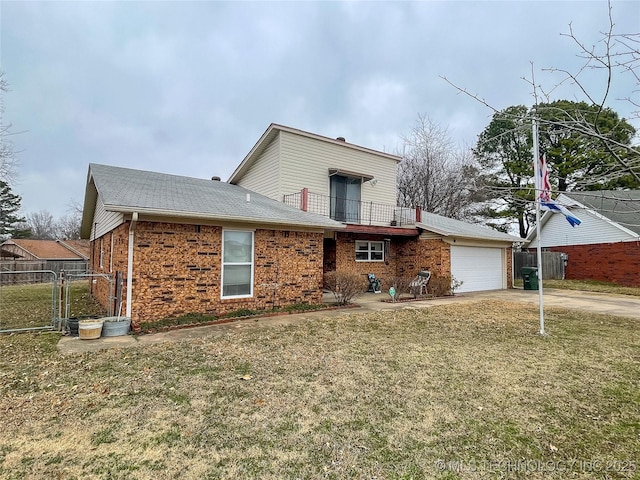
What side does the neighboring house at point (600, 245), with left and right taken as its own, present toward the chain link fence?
right

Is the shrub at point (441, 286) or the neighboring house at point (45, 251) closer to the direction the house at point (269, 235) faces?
the shrub

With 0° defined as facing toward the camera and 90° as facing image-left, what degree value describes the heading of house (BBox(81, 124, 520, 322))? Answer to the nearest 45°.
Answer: approximately 315°

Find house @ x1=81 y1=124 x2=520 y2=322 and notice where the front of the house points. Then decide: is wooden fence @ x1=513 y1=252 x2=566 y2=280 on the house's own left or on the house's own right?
on the house's own left

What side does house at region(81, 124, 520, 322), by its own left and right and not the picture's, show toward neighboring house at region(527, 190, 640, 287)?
left

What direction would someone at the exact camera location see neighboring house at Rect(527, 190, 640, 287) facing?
facing the viewer and to the right of the viewer

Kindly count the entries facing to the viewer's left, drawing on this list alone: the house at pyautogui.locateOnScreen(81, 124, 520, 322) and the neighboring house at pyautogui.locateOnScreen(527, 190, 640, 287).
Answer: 0

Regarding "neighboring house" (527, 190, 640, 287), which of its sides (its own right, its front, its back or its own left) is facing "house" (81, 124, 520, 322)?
right

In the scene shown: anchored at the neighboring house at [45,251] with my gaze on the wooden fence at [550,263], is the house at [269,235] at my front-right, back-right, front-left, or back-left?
front-right

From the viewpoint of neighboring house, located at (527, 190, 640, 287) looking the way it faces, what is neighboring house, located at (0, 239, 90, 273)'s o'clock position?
neighboring house, located at (0, 239, 90, 273) is roughly at 4 o'clock from neighboring house, located at (527, 190, 640, 287).

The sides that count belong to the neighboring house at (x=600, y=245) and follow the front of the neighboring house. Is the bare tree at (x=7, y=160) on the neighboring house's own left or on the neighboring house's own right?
on the neighboring house's own right

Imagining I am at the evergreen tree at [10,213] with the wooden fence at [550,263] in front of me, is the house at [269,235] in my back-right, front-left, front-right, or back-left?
front-right

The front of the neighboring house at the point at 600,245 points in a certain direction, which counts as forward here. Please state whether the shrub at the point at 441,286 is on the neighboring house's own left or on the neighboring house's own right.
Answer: on the neighboring house's own right
